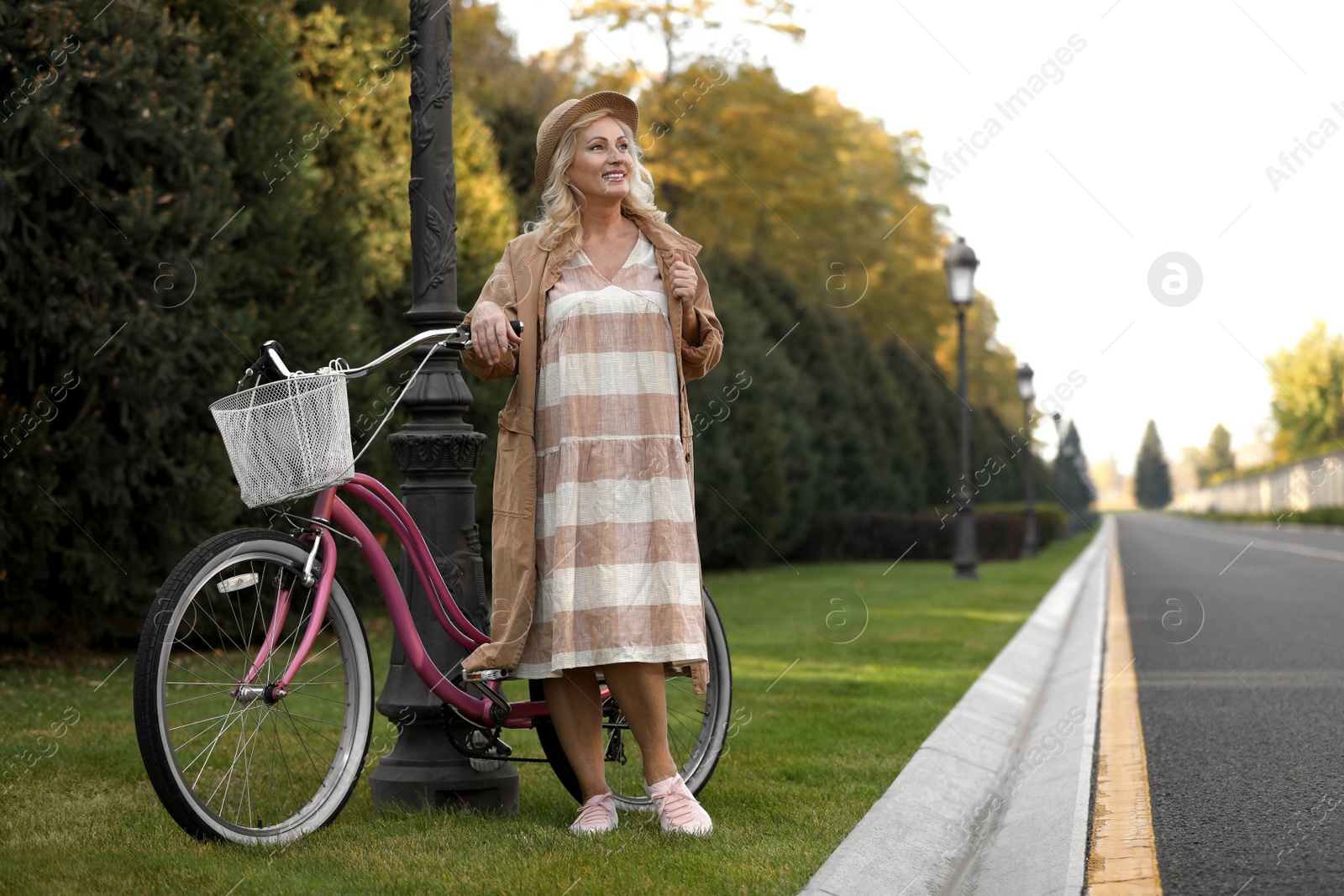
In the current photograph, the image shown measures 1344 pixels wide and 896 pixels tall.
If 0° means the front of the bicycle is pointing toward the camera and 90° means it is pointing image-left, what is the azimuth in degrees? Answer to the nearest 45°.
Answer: approximately 45°

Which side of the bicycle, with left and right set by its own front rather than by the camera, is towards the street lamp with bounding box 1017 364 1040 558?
back

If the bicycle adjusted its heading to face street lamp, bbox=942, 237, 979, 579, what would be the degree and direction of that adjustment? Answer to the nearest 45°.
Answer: approximately 180°

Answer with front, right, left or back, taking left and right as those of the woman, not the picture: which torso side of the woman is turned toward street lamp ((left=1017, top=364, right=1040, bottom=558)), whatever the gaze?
back

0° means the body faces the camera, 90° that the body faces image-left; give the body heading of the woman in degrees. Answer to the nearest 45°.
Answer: approximately 0°
